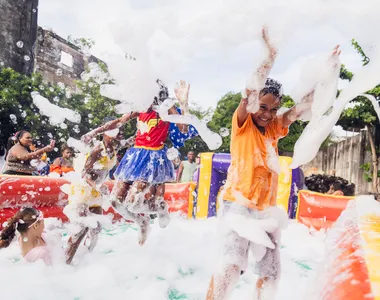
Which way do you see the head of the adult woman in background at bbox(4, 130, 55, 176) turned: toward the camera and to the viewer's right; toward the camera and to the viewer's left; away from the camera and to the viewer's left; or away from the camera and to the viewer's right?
toward the camera and to the viewer's right

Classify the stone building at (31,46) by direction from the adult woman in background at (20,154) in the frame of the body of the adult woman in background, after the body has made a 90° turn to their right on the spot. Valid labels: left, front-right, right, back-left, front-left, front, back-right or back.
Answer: back

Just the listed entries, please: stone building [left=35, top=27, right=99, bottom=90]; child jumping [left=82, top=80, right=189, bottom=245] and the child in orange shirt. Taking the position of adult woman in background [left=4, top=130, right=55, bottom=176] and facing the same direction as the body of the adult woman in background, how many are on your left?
1

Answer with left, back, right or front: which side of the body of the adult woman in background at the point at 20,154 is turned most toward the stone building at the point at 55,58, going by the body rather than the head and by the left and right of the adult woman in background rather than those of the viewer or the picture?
left

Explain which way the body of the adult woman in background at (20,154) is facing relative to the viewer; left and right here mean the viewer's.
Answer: facing to the right of the viewer

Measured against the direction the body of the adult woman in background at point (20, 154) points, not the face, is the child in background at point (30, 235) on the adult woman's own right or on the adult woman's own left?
on the adult woman's own right

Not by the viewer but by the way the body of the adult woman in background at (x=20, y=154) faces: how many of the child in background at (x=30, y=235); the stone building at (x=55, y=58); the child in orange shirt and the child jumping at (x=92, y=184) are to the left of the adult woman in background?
1

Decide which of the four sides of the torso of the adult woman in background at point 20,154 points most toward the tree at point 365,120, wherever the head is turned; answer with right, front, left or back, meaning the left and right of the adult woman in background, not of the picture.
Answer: front
